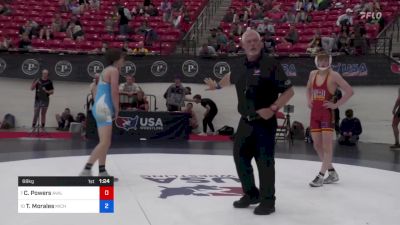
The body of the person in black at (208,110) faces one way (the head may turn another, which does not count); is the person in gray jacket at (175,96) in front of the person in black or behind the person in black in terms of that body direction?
in front

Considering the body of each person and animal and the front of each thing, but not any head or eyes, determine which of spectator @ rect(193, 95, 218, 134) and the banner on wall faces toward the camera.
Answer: the banner on wall

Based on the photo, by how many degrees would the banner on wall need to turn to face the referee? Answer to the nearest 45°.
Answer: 0° — it already faces them

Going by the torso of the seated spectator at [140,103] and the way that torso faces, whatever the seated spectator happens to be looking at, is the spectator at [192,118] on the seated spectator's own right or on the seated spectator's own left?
on the seated spectator's own left

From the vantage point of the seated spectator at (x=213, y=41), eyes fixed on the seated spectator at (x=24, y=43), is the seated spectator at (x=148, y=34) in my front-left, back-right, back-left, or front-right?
front-right

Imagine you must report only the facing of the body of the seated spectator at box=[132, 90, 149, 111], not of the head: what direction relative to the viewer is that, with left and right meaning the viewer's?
facing the viewer

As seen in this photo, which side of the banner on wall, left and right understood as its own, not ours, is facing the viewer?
front

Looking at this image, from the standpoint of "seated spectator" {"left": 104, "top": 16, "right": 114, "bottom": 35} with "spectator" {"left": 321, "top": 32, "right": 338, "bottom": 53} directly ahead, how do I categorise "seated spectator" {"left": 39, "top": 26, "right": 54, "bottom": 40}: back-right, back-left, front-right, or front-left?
back-right

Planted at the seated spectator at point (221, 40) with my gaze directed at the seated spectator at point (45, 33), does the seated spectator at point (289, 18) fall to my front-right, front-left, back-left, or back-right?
back-right

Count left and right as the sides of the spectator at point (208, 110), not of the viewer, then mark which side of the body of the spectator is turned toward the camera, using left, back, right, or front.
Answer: left

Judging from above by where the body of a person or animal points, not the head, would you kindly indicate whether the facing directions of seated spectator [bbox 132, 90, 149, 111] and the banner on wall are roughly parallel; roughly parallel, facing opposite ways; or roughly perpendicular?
roughly parallel

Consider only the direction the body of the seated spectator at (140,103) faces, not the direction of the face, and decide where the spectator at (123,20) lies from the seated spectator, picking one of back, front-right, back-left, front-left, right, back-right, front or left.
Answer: back

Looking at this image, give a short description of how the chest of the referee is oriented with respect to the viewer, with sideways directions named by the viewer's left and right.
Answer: facing the viewer and to the left of the viewer

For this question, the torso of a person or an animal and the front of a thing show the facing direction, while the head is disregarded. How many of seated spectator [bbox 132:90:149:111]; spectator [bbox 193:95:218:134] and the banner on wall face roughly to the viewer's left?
1
